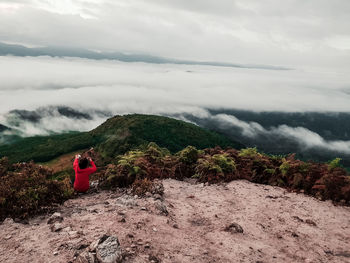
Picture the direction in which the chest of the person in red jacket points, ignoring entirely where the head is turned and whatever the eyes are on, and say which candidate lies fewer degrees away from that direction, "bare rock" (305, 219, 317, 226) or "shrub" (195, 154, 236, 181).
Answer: the shrub

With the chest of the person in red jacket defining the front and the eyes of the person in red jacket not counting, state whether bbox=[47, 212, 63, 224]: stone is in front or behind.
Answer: behind

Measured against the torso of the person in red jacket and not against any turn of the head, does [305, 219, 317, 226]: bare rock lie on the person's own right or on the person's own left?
on the person's own right

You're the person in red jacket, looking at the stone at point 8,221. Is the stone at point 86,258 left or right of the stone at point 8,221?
left

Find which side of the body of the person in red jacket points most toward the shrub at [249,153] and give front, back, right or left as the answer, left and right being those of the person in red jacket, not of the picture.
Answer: right

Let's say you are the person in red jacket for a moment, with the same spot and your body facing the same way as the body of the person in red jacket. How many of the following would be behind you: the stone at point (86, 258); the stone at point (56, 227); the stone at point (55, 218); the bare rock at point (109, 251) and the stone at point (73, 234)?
5

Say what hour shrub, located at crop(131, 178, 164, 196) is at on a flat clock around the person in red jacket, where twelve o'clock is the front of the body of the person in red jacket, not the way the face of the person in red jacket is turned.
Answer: The shrub is roughly at 4 o'clock from the person in red jacket.

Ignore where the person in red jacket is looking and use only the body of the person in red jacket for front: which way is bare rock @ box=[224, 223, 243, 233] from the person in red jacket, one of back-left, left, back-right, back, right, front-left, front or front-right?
back-right

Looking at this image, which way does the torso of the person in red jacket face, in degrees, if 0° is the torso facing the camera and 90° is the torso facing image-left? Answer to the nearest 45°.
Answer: approximately 180°

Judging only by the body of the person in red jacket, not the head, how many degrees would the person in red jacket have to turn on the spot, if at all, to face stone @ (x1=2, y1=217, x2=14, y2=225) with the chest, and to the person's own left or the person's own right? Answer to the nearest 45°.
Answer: approximately 135° to the person's own left

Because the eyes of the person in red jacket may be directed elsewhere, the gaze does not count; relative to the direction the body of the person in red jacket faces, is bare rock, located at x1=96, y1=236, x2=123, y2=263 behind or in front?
behind

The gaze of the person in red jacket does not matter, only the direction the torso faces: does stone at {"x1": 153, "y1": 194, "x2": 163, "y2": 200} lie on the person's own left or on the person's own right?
on the person's own right

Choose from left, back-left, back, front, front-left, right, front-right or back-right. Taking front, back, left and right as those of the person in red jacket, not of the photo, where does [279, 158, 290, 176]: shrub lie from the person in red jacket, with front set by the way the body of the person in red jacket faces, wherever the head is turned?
right

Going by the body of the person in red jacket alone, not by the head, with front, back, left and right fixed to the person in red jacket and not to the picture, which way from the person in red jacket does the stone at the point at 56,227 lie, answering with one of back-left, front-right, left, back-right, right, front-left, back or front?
back
